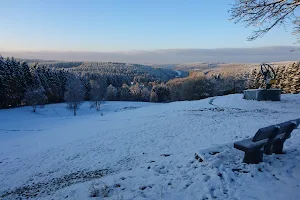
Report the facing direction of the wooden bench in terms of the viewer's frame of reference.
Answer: facing away from the viewer and to the left of the viewer
